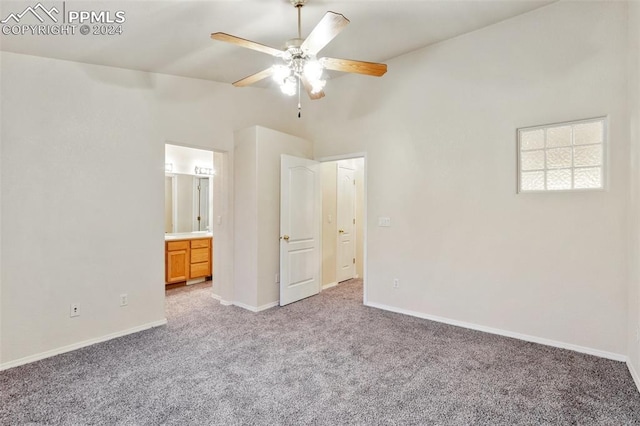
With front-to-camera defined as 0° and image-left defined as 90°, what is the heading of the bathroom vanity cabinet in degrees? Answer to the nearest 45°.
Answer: approximately 315°

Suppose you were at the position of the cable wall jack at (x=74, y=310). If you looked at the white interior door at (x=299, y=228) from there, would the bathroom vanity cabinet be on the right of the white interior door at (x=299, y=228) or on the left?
left
